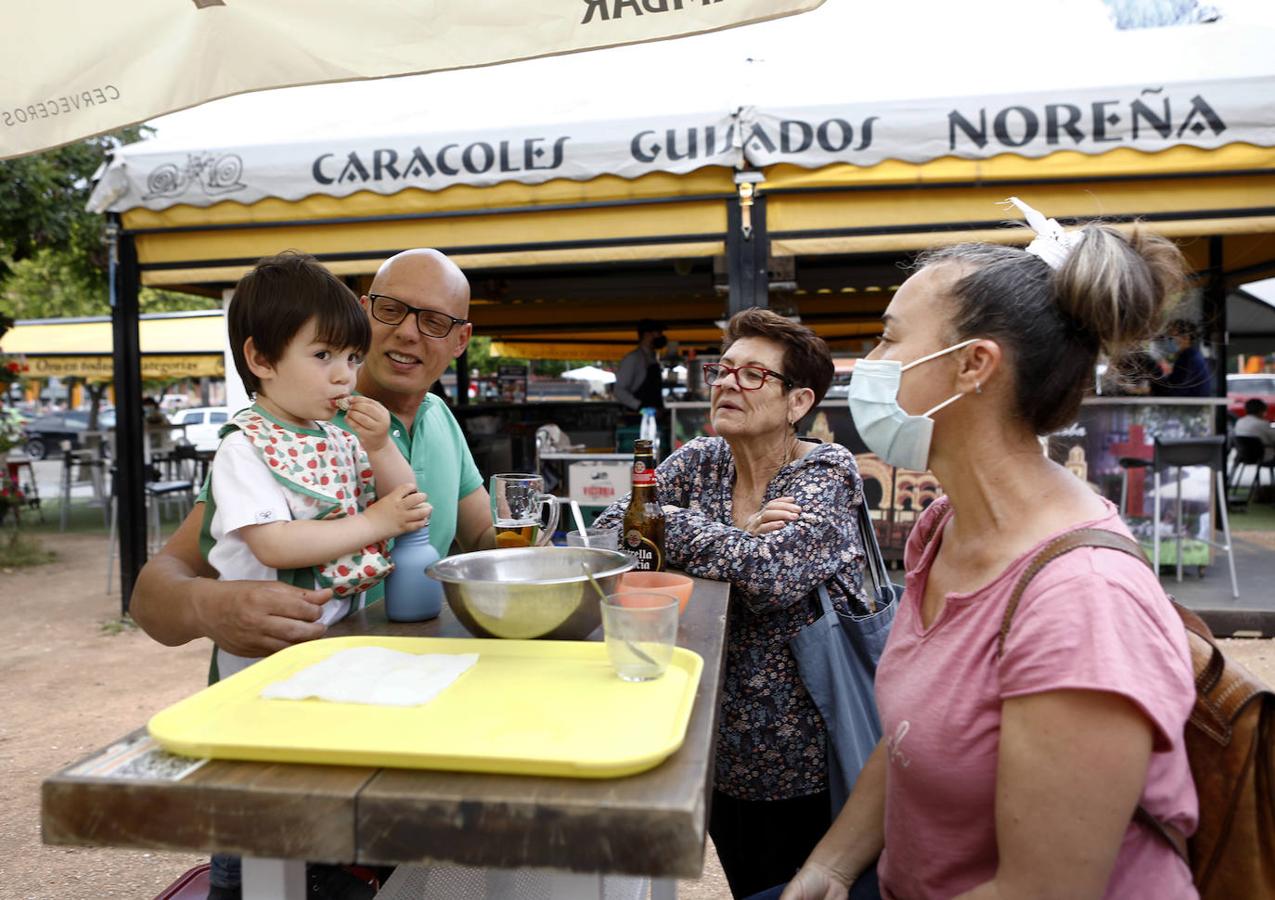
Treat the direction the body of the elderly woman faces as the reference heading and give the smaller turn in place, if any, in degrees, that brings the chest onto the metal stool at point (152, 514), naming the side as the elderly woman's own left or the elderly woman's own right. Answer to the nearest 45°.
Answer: approximately 90° to the elderly woman's own right

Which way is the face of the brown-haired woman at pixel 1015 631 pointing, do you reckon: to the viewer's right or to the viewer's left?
to the viewer's left

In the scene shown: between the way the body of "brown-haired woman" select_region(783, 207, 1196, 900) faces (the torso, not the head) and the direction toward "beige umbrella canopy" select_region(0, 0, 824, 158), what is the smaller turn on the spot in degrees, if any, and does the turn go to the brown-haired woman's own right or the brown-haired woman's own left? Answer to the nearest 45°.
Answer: approximately 45° to the brown-haired woman's own right

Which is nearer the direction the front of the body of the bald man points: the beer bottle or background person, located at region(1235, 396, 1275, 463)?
the beer bottle

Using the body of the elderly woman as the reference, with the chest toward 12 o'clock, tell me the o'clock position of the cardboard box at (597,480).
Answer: The cardboard box is roughly at 4 o'clock from the elderly woman.

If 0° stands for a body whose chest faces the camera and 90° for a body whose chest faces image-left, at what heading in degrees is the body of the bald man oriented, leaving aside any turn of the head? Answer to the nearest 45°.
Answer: approximately 315°

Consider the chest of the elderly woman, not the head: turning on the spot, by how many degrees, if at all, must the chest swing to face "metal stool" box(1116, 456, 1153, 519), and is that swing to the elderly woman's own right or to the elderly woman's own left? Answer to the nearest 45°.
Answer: approximately 180°

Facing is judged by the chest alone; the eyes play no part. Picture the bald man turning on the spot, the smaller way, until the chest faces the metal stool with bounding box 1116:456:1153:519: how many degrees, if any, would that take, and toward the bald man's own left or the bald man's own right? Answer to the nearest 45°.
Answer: approximately 90° to the bald man's own left

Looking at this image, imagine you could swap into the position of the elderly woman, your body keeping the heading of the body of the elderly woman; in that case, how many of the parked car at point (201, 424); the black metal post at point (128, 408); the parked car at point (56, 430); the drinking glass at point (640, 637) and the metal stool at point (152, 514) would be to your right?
4
